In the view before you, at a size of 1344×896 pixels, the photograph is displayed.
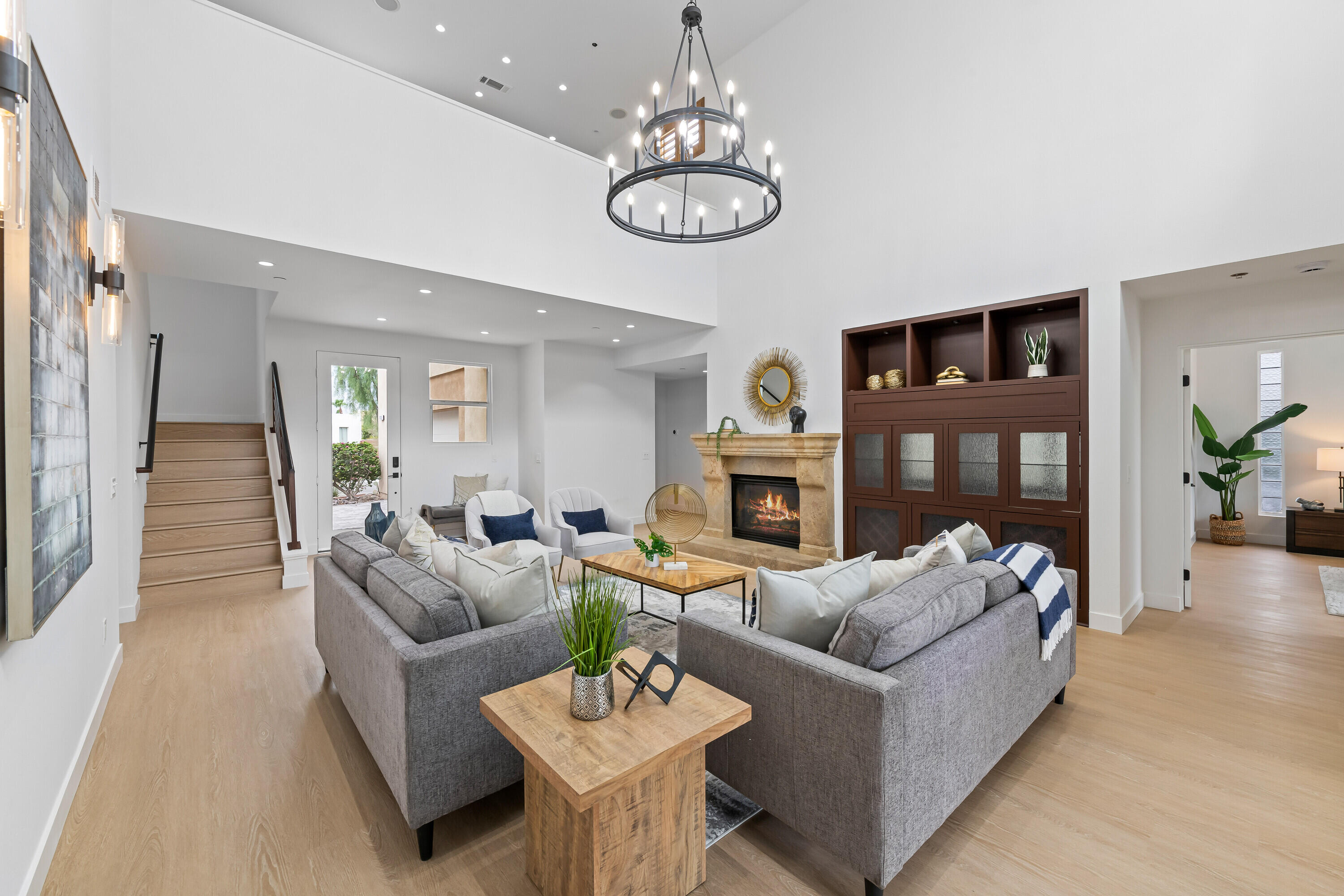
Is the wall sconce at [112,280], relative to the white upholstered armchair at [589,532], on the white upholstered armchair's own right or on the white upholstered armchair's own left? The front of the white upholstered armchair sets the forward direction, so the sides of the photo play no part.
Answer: on the white upholstered armchair's own right

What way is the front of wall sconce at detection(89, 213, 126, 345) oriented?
to the viewer's right

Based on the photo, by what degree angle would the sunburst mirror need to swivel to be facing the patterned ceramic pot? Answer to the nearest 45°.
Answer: approximately 45° to its left

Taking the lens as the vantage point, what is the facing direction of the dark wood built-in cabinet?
facing the viewer and to the left of the viewer

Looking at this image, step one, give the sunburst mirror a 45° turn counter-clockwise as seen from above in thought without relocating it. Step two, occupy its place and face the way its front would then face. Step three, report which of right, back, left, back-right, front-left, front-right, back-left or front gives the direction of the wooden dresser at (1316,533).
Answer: left

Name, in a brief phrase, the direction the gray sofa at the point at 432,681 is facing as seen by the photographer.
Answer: facing away from the viewer and to the right of the viewer

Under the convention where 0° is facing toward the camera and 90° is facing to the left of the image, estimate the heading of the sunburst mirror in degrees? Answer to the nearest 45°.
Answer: approximately 45°

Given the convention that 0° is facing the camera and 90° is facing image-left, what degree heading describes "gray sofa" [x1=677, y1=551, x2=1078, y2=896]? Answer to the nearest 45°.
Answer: approximately 135°

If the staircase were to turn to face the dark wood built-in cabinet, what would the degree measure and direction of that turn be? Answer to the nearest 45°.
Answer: approximately 45° to its left

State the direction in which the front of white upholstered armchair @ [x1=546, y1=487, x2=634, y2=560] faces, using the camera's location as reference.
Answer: facing the viewer and to the right of the viewer

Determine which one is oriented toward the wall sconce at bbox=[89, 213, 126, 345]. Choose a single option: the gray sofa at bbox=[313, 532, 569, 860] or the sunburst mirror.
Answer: the sunburst mirror
